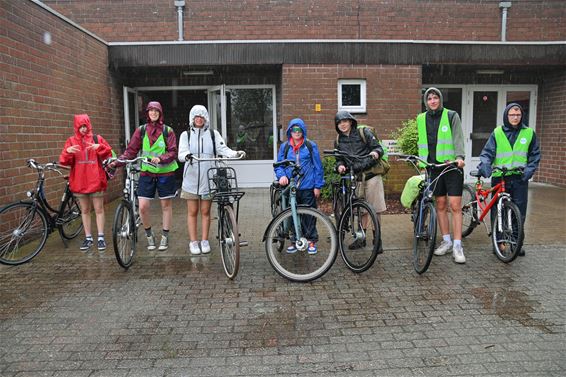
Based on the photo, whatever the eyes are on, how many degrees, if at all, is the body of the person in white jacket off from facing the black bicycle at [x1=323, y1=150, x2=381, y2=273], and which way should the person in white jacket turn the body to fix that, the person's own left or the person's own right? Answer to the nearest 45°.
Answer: approximately 90° to the person's own left

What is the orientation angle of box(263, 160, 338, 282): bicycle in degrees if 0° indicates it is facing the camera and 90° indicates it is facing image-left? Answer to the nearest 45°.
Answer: approximately 315°

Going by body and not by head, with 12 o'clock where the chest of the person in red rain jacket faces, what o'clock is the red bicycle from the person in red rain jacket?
The red bicycle is roughly at 10 o'clock from the person in red rain jacket.

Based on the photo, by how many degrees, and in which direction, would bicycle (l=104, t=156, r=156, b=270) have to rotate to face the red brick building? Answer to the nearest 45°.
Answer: approximately 135° to its left

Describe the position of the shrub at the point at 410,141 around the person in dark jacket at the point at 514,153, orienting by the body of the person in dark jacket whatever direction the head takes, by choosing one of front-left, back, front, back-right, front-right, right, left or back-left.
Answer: back-right

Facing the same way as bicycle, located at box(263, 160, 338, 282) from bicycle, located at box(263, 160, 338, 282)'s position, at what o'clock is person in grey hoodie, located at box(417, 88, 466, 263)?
The person in grey hoodie is roughly at 10 o'clock from the bicycle.

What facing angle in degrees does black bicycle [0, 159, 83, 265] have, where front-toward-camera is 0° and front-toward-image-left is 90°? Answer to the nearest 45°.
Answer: approximately 45°

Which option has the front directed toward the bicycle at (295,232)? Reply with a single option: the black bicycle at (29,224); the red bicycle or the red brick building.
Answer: the red brick building

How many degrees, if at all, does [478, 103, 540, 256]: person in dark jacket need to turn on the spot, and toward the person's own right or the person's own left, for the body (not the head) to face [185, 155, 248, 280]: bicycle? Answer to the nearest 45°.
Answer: approximately 45° to the person's own right
